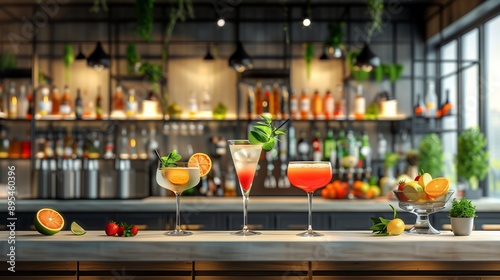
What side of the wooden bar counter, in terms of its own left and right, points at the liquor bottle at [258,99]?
back

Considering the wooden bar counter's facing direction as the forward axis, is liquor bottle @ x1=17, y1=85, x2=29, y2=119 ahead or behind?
behind

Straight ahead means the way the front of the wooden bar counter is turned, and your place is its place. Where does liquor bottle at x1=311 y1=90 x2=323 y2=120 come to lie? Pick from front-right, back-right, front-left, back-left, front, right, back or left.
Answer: back

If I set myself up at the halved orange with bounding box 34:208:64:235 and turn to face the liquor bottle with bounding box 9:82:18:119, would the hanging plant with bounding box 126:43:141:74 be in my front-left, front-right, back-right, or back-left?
front-right

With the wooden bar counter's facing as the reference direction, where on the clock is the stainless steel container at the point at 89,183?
The stainless steel container is roughly at 5 o'clock from the wooden bar counter.

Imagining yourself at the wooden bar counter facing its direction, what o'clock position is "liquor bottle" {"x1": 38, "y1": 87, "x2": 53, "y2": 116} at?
The liquor bottle is roughly at 5 o'clock from the wooden bar counter.

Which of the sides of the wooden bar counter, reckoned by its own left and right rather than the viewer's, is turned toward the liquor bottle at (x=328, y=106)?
back

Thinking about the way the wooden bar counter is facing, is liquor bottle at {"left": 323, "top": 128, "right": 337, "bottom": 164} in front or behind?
behind

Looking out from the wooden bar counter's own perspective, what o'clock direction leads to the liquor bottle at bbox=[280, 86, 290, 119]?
The liquor bottle is roughly at 6 o'clock from the wooden bar counter.

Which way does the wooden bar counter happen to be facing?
toward the camera

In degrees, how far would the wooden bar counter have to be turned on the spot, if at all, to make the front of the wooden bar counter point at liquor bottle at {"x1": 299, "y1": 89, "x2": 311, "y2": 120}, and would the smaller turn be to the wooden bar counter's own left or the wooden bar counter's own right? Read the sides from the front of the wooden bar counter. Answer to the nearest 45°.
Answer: approximately 180°

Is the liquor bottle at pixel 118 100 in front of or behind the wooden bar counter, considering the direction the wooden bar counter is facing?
behind

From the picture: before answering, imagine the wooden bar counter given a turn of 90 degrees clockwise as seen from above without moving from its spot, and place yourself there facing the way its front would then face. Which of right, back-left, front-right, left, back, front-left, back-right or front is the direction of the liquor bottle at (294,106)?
right

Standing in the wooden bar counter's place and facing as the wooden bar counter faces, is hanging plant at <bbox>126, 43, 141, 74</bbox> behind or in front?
behind
